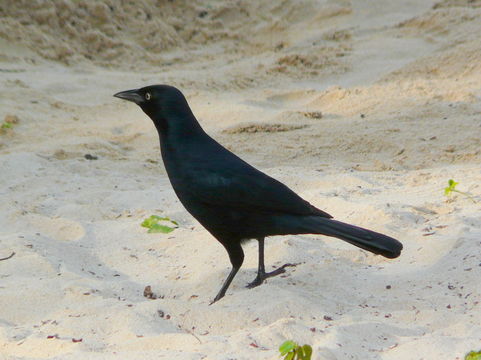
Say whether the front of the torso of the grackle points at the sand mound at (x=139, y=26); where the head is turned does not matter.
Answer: no

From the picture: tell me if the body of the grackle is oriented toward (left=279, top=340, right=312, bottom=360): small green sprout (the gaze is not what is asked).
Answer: no

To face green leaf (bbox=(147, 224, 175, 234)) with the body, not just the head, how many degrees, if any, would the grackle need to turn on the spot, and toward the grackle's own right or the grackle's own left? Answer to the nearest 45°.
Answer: approximately 45° to the grackle's own right

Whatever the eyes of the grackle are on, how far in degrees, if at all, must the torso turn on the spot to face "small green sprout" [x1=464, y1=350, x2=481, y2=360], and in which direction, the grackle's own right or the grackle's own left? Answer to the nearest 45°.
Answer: approximately 135° to the grackle's own left

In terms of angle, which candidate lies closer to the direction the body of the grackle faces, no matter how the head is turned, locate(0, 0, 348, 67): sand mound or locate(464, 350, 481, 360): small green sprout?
the sand mound

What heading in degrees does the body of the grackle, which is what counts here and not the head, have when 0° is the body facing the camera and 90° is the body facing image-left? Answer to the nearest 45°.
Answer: approximately 90°
